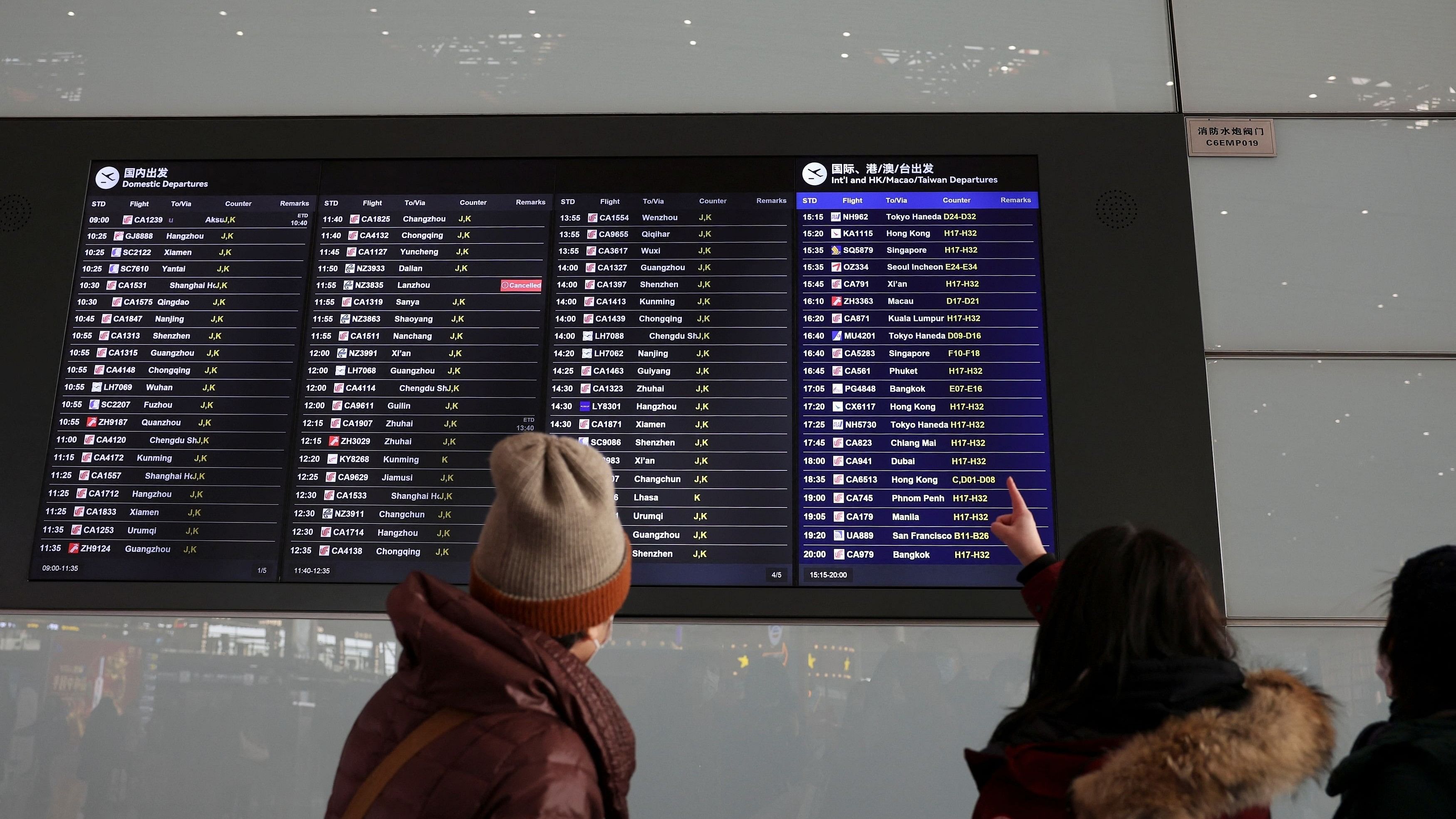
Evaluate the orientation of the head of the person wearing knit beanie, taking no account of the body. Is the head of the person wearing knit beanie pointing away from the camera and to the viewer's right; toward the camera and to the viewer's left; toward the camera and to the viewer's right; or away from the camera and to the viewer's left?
away from the camera and to the viewer's right

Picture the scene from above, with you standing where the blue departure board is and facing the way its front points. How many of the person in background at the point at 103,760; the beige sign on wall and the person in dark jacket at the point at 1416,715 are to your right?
1

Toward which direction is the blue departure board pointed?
toward the camera

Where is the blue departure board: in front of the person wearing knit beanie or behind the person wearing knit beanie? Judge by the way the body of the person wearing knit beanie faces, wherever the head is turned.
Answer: in front

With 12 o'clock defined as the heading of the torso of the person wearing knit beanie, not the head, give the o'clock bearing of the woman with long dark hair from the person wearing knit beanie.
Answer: The woman with long dark hair is roughly at 2 o'clock from the person wearing knit beanie.

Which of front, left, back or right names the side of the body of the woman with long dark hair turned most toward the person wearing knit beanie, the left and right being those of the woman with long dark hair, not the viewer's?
left

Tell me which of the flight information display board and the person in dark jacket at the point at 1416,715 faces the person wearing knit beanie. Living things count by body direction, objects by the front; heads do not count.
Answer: the flight information display board

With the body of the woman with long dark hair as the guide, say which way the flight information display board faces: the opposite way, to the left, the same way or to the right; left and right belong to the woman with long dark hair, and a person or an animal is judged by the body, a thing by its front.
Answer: the opposite way

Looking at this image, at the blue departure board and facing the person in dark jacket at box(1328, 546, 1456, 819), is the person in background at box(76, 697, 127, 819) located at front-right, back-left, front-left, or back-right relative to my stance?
back-right

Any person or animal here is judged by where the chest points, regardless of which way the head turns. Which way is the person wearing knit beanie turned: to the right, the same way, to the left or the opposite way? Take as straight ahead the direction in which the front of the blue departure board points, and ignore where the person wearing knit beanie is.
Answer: the opposite way

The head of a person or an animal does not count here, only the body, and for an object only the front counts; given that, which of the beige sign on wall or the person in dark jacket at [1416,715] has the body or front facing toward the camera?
the beige sign on wall

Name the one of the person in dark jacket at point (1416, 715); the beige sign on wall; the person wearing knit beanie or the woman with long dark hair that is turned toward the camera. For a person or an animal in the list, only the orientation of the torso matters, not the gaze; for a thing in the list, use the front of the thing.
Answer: the beige sign on wall

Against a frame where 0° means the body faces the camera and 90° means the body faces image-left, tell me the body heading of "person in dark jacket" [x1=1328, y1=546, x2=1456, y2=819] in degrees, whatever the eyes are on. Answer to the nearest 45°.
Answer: approximately 180°

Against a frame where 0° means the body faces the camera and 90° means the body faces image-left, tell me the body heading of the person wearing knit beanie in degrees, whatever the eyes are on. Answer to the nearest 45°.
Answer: approximately 225°

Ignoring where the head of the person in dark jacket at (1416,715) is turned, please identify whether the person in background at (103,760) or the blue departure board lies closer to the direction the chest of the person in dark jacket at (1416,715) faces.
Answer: the blue departure board
